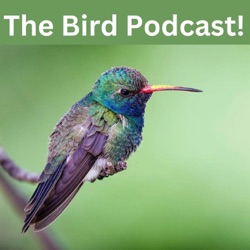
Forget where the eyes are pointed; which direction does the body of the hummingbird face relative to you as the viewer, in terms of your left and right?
facing to the right of the viewer
